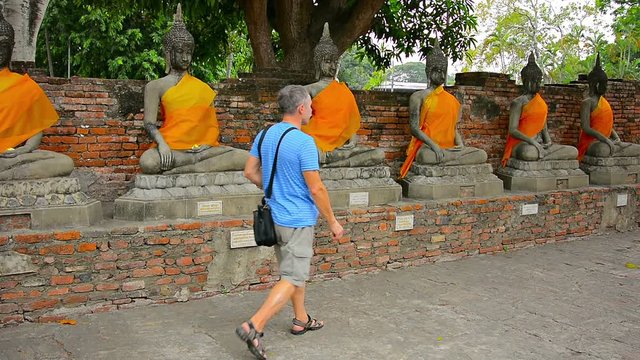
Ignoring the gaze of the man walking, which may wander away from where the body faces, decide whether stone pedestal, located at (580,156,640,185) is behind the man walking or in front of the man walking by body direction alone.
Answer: in front

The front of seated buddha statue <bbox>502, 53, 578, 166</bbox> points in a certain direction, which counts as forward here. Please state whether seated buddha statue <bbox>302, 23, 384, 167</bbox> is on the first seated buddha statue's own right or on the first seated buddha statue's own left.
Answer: on the first seated buddha statue's own right

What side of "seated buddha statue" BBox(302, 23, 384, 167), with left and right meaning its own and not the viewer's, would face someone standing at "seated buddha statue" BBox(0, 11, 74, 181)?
right

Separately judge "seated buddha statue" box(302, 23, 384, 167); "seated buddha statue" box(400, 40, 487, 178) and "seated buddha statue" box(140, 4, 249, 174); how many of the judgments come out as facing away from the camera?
0

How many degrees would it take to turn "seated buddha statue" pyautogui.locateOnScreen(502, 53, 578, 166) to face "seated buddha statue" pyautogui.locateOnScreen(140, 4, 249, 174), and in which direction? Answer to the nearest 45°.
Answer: approximately 90° to its right

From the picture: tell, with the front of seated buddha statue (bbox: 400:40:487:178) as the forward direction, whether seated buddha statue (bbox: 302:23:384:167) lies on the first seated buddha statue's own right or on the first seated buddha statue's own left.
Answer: on the first seated buddha statue's own right

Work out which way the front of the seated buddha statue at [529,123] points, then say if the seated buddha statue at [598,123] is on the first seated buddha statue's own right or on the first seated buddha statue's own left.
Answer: on the first seated buddha statue's own left

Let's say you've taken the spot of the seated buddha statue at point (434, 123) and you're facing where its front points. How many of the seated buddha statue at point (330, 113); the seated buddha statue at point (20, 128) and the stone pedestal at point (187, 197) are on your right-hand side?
3

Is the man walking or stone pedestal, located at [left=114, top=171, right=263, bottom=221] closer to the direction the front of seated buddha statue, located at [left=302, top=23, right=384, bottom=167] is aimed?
the man walking

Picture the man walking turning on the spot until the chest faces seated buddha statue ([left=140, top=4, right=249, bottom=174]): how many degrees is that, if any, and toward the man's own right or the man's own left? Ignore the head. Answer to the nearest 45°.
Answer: approximately 90° to the man's own left

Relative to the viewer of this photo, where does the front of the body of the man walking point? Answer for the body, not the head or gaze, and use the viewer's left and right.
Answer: facing away from the viewer and to the right of the viewer

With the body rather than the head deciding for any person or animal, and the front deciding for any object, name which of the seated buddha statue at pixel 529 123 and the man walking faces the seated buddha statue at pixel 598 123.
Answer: the man walking

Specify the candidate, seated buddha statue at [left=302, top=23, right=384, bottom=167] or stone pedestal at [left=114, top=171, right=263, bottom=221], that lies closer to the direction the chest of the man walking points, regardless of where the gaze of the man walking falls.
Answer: the seated buddha statue

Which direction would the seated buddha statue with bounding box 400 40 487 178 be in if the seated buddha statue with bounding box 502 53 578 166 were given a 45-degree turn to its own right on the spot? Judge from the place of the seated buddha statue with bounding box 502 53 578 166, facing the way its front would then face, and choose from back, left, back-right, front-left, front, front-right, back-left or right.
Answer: front-right
